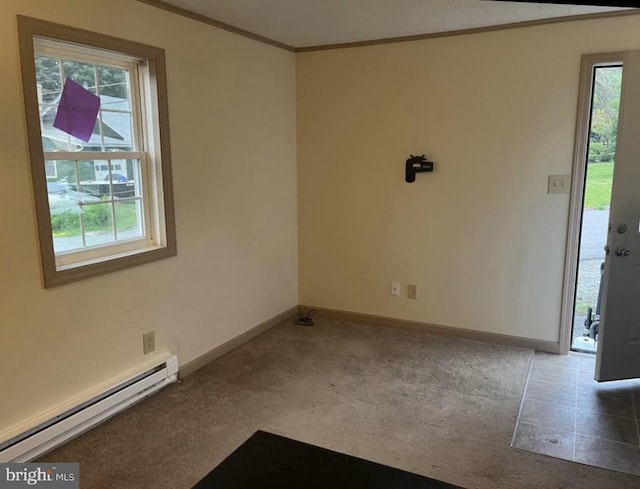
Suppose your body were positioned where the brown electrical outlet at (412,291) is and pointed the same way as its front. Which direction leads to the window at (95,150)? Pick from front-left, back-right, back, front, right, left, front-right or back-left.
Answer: front-right

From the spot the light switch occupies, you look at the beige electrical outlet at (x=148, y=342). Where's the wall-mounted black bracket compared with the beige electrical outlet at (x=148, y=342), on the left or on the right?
right

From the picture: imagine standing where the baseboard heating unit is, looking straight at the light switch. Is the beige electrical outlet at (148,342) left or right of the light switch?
left

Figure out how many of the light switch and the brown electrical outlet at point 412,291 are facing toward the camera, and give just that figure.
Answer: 2

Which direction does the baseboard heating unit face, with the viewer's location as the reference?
facing the viewer and to the right of the viewer

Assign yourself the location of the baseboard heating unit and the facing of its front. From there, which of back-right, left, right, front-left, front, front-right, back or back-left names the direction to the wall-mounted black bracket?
front-left

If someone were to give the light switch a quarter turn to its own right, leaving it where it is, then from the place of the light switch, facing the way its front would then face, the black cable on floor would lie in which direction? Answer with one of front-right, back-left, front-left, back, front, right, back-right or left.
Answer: front

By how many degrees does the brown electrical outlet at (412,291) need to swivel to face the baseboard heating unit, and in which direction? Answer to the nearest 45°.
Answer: approximately 45° to its right

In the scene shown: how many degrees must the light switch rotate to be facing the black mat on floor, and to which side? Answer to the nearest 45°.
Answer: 0° — it already faces it

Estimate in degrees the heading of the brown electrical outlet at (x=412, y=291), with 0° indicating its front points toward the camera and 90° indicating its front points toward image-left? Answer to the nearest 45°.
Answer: approximately 0°

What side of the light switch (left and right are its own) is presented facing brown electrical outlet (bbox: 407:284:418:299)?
right

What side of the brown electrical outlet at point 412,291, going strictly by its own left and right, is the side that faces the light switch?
left

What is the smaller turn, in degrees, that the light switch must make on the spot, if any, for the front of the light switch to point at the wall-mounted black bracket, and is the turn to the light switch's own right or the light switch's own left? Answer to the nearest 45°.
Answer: approximately 90° to the light switch's own right

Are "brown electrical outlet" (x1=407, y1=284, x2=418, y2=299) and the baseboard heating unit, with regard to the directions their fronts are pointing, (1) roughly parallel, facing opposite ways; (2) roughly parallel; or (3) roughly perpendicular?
roughly perpendicular
